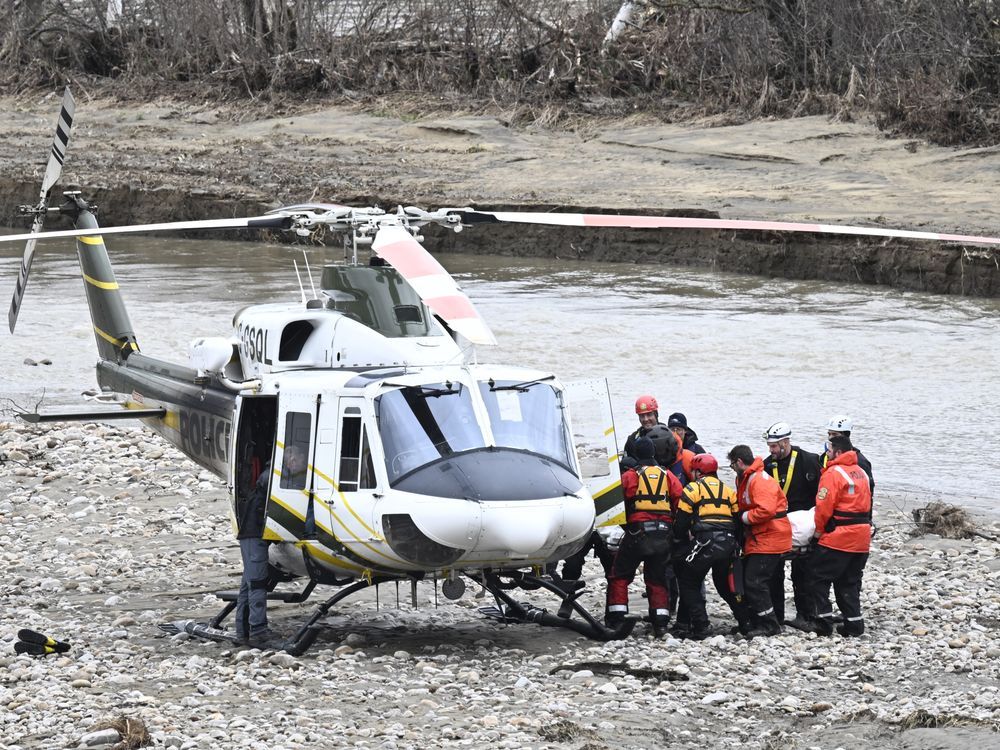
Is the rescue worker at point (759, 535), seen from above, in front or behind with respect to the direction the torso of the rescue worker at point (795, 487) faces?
in front

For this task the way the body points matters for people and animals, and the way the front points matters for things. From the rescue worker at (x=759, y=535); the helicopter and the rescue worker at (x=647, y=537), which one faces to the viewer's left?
the rescue worker at (x=759, y=535)

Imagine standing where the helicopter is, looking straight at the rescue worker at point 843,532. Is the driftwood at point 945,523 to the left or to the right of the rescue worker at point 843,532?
left

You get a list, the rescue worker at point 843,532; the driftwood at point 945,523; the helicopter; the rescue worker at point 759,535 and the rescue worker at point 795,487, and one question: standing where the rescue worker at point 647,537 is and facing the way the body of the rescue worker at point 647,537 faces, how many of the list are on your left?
1

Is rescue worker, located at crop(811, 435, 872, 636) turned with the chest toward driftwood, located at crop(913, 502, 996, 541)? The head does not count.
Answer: no

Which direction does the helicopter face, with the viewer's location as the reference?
facing the viewer and to the right of the viewer

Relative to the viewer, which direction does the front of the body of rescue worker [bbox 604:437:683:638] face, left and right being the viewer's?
facing away from the viewer

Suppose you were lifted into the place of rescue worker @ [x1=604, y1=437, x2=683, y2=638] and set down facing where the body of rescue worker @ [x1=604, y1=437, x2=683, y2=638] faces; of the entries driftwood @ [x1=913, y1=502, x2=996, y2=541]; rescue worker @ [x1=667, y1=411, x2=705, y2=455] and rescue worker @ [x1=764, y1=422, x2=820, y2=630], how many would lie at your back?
0

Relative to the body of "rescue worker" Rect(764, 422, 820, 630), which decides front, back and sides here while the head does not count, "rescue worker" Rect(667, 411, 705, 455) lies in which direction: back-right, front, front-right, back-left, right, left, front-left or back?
right

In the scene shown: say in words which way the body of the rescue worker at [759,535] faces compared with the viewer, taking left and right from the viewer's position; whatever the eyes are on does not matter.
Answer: facing to the left of the viewer

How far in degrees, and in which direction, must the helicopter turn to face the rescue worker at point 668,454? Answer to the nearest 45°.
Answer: approximately 45° to its left

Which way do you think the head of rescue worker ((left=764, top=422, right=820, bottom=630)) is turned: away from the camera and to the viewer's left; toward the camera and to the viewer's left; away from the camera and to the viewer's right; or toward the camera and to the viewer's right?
toward the camera and to the viewer's left

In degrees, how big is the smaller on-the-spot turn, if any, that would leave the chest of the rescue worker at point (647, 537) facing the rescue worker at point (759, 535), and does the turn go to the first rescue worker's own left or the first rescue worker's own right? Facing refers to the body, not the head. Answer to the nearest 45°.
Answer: approximately 90° to the first rescue worker's own right

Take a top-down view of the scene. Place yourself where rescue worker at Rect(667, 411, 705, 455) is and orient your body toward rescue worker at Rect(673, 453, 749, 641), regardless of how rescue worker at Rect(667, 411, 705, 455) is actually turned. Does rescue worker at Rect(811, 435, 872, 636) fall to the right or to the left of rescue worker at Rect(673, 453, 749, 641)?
left

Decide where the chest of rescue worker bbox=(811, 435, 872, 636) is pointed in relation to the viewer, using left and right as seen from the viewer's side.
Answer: facing away from the viewer and to the left of the viewer

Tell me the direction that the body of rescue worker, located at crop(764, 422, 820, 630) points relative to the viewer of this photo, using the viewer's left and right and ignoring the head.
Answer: facing the viewer and to the left of the viewer

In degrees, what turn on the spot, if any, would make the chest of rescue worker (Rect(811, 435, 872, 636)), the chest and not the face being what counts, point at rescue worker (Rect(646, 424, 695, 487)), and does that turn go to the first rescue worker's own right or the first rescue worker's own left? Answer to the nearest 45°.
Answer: approximately 45° to the first rescue worker's own left

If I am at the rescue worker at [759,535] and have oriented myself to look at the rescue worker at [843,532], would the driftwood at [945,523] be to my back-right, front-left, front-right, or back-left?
front-left

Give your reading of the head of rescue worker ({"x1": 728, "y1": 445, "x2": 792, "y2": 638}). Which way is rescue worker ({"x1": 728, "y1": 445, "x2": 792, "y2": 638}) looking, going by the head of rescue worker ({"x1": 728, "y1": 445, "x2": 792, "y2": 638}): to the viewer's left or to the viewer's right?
to the viewer's left
